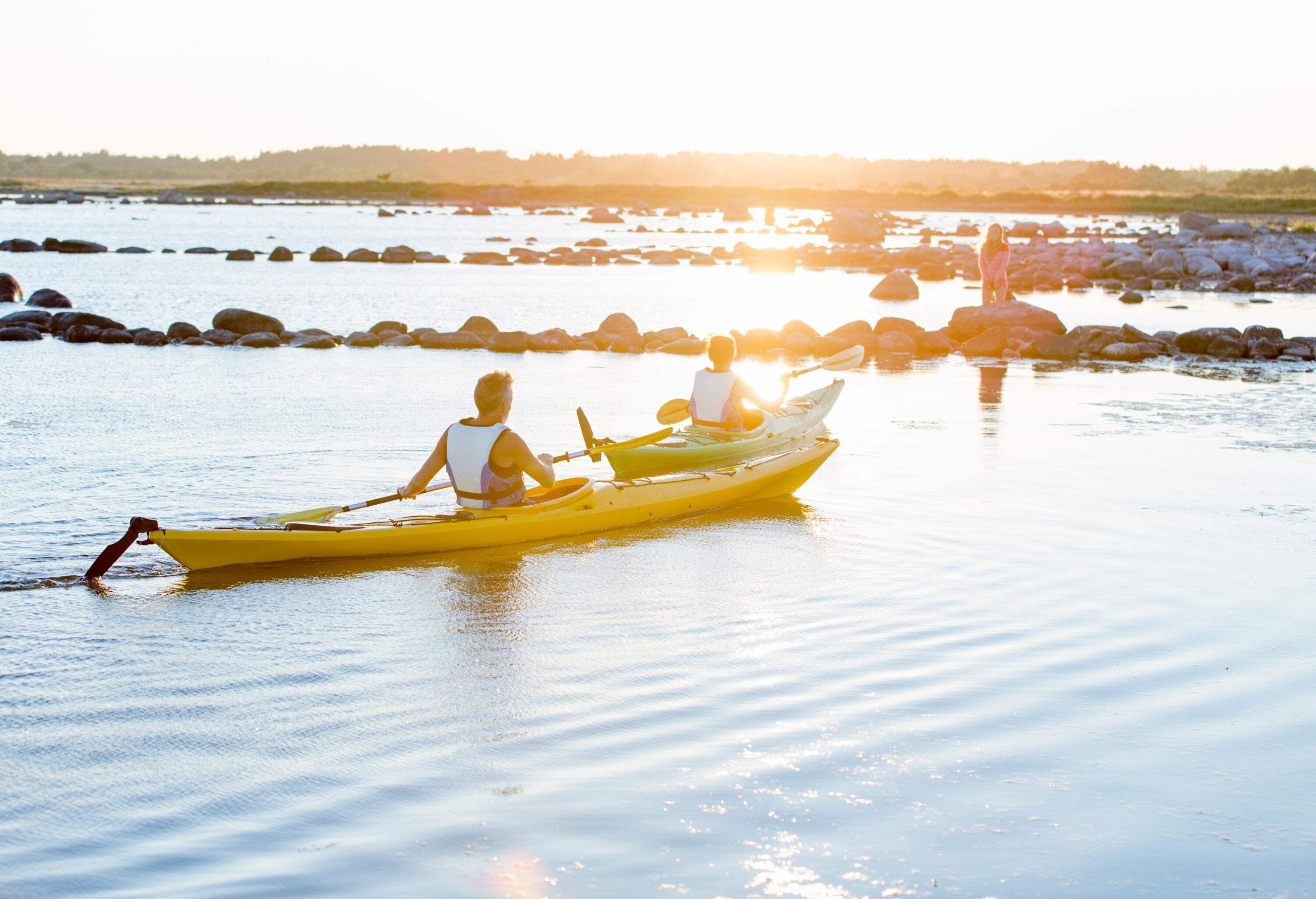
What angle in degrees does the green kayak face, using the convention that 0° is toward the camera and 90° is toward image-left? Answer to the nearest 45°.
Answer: approximately 225°

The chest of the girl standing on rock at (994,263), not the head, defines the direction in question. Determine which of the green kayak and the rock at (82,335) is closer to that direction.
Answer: the green kayak

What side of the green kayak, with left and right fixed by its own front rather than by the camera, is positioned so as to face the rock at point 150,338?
left

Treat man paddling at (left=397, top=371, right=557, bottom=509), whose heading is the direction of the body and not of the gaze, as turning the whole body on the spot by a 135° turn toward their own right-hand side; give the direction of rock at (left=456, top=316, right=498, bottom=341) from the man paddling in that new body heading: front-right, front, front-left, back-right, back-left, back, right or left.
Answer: back

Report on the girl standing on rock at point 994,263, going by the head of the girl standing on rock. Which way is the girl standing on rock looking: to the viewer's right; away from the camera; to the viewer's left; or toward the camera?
toward the camera

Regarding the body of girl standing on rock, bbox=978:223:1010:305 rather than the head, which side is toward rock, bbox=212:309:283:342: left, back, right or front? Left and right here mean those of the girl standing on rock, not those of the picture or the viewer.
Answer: right

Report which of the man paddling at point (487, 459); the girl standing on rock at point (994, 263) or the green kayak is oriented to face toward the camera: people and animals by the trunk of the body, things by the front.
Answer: the girl standing on rock

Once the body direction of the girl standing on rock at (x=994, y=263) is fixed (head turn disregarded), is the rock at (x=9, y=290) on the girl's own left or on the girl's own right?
on the girl's own right

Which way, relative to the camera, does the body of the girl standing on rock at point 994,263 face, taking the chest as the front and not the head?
toward the camera

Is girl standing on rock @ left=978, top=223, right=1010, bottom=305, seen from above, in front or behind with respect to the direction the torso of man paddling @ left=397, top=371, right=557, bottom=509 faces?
in front

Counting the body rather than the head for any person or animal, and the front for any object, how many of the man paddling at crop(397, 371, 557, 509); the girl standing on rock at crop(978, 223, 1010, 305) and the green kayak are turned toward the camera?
1

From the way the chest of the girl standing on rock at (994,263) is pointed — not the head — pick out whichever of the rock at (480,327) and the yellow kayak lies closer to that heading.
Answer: the yellow kayak

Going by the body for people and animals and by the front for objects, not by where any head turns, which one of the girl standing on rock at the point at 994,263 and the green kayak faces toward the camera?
the girl standing on rock

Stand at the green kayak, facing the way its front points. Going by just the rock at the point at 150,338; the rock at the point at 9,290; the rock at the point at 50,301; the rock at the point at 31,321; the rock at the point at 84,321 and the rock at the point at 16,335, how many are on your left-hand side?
6

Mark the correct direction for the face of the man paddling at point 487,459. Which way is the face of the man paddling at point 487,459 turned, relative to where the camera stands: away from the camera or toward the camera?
away from the camera
